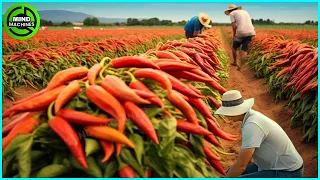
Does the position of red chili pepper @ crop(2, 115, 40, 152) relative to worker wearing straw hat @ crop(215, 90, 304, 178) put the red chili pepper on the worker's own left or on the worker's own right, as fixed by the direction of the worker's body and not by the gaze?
on the worker's own left

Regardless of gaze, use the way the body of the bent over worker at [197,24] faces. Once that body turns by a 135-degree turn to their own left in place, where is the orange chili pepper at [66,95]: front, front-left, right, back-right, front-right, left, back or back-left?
back-left

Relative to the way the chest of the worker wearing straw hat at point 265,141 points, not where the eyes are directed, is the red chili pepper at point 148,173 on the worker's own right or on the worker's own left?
on the worker's own left

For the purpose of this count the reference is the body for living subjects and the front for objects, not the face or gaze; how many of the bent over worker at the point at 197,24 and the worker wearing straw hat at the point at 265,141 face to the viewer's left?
1

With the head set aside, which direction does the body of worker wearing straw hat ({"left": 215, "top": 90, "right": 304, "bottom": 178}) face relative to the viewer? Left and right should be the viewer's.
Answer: facing to the left of the viewer

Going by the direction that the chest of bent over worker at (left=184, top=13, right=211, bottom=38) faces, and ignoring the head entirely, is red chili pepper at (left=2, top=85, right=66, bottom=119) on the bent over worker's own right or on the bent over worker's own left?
on the bent over worker's own right

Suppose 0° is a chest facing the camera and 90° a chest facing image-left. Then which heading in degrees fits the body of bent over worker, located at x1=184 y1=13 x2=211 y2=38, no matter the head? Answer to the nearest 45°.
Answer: approximately 270°

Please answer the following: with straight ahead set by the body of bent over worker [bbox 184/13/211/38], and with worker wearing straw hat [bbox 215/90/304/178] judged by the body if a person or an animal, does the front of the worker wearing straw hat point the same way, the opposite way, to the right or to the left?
the opposite way

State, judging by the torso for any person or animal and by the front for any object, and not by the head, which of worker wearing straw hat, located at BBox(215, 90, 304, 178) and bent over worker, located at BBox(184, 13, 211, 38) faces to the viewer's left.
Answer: the worker wearing straw hat
